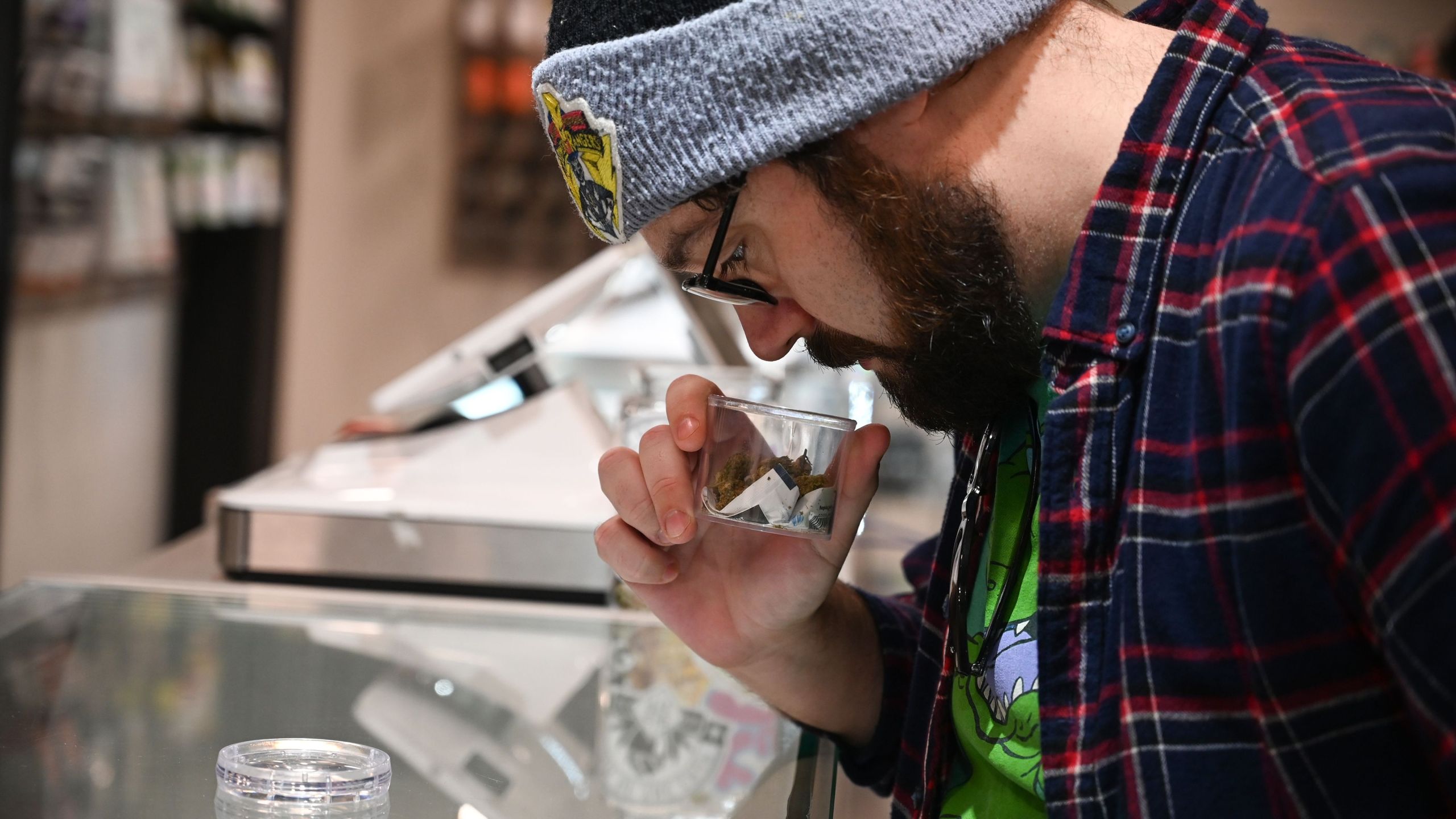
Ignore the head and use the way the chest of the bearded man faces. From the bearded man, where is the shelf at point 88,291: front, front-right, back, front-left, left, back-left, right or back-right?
front-right

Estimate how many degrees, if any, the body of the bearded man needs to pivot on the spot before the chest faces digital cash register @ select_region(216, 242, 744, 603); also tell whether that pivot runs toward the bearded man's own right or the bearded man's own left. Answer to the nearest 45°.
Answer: approximately 45° to the bearded man's own right

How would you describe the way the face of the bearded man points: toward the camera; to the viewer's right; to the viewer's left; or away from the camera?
to the viewer's left

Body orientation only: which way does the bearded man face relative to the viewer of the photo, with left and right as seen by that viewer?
facing to the left of the viewer

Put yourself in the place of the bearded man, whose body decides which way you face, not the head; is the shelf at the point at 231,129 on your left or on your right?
on your right

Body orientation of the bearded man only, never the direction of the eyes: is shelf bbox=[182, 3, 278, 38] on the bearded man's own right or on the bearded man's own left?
on the bearded man's own right

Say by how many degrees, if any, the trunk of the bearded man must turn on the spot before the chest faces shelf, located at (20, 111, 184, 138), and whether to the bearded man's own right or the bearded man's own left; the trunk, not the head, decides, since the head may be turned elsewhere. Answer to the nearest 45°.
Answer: approximately 45° to the bearded man's own right
